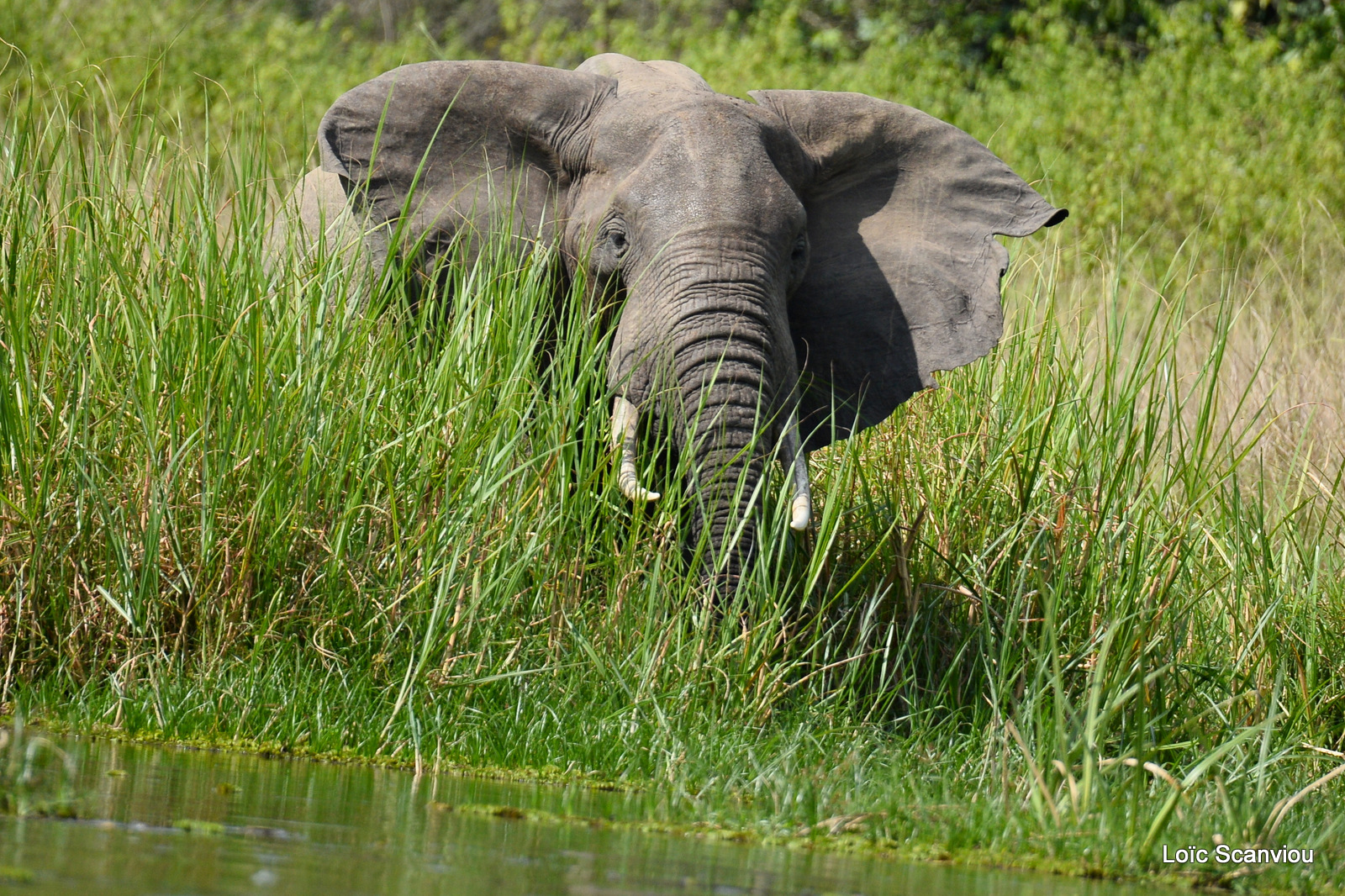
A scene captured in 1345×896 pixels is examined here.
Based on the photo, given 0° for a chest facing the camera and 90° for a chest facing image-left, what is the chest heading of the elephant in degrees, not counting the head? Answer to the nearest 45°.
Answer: approximately 315°
